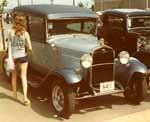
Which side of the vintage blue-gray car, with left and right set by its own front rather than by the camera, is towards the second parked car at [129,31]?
left

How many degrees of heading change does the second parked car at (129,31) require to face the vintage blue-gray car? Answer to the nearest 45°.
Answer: approximately 45° to its right

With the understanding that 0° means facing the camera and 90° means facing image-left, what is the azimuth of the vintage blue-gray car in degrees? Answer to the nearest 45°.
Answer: approximately 315°

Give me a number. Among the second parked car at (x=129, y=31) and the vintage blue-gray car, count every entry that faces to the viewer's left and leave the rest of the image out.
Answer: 0
